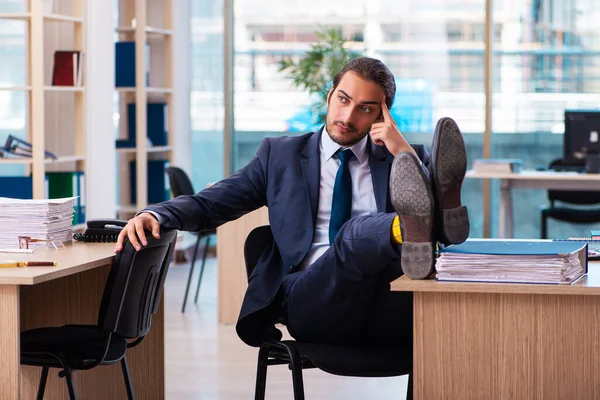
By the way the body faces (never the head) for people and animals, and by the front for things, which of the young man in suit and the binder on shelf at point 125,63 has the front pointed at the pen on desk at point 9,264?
the binder on shelf

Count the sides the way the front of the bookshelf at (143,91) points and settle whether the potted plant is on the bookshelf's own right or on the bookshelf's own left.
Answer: on the bookshelf's own left

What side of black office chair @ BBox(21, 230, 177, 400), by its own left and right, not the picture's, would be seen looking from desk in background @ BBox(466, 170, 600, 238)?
right

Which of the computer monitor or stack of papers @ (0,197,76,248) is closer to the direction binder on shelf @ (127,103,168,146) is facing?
the stack of papers

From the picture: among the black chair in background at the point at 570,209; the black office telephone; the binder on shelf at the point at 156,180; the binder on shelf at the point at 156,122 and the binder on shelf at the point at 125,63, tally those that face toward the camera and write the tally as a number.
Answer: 4

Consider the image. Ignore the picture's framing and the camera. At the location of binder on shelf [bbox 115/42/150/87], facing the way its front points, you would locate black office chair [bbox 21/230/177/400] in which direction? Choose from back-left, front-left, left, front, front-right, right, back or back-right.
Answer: front

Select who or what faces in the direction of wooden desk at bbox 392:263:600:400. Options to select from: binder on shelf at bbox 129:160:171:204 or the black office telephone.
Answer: the binder on shelf

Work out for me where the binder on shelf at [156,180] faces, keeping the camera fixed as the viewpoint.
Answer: facing the viewer

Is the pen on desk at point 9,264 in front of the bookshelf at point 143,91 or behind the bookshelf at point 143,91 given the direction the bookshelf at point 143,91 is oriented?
in front

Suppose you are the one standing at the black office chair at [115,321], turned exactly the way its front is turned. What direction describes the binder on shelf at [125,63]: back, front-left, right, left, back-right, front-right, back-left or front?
front-right

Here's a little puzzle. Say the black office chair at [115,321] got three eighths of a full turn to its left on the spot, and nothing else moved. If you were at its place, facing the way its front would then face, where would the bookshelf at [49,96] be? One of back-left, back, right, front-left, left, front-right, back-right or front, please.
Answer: back

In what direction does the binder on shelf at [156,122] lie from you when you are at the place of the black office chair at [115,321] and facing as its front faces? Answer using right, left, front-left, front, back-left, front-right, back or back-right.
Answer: front-right

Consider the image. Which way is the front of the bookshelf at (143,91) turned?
toward the camera

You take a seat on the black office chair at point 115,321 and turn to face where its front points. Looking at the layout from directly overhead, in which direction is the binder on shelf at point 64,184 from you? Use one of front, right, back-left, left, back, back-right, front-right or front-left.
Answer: front-right

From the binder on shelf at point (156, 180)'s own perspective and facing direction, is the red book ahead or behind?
ahead
